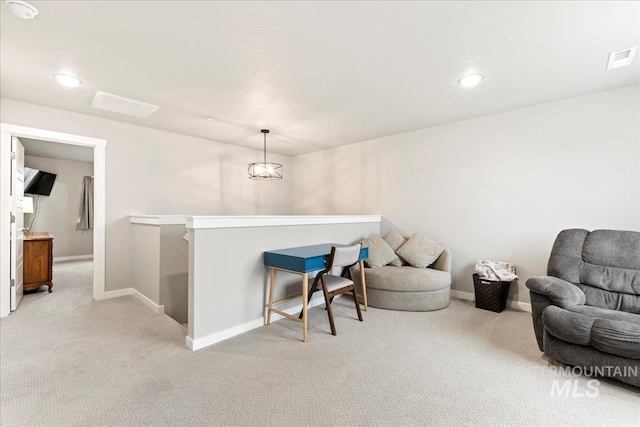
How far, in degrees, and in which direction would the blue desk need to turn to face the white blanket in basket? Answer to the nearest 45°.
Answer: approximately 45° to its left

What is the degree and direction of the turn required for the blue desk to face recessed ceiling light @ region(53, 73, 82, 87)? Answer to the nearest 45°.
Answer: approximately 135° to its right

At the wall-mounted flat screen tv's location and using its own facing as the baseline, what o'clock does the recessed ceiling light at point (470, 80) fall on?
The recessed ceiling light is roughly at 1 o'clock from the wall-mounted flat screen tv.

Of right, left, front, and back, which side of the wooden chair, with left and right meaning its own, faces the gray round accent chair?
right

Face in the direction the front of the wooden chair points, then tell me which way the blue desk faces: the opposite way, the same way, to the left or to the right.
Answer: the opposite way

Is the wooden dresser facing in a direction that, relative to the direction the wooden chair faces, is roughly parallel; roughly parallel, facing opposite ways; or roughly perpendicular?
roughly perpendicular

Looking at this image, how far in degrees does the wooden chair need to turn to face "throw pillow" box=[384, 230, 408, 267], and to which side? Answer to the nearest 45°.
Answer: approximately 90° to its right

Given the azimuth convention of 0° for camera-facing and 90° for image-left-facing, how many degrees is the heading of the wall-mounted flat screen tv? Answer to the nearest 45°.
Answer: approximately 315°

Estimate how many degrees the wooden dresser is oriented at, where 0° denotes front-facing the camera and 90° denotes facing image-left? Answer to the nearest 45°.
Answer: approximately 270°

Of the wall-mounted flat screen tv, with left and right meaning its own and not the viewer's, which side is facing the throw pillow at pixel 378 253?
front

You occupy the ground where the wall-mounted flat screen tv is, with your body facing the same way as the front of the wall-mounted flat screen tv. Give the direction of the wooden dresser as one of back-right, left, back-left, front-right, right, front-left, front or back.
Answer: front-right

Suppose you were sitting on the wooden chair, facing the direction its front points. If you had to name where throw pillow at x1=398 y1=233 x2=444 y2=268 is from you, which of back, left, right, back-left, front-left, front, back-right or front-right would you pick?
right

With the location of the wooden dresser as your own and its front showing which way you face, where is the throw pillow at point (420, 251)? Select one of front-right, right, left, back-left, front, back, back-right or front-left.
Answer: front-right

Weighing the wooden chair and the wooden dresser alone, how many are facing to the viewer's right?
1

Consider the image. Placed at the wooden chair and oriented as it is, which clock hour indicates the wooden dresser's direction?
The wooden dresser is roughly at 11 o'clock from the wooden chair.
